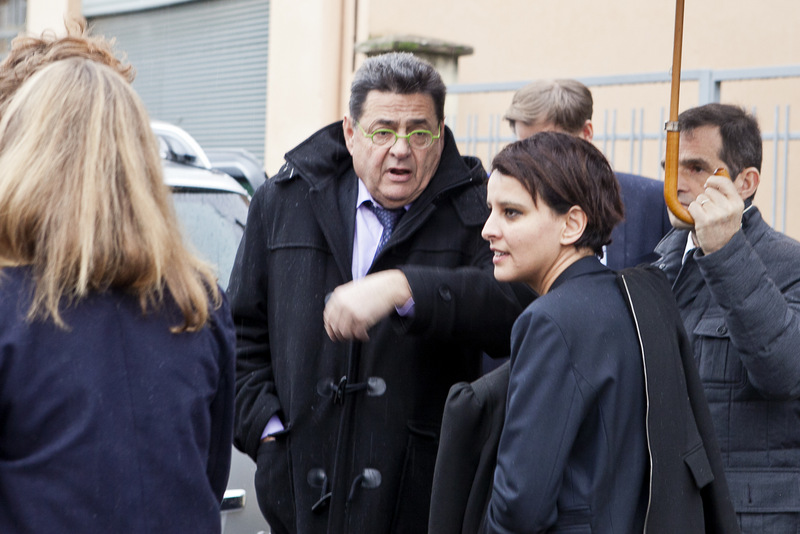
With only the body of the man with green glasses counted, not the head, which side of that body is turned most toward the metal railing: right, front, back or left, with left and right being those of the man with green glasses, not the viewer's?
back

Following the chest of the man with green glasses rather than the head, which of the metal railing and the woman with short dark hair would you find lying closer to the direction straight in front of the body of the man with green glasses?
the woman with short dark hair

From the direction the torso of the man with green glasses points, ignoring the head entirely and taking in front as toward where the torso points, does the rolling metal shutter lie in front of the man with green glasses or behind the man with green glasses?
behind

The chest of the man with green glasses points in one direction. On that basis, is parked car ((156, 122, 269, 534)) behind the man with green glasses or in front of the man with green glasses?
behind

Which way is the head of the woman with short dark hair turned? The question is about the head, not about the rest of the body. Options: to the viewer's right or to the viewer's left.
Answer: to the viewer's left

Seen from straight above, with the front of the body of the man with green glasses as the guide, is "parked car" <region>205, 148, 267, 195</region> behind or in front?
behind

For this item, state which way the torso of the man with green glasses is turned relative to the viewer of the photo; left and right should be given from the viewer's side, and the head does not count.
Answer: facing the viewer
